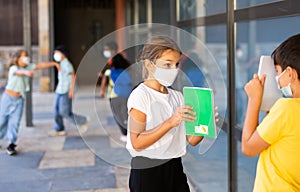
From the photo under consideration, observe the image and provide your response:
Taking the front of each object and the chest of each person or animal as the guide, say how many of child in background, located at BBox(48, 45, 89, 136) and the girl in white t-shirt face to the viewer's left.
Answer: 1

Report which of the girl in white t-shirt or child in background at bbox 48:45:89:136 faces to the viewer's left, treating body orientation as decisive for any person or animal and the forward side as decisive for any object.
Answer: the child in background

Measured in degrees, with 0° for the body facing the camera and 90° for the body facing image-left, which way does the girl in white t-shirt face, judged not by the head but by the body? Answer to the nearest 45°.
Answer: approximately 315°

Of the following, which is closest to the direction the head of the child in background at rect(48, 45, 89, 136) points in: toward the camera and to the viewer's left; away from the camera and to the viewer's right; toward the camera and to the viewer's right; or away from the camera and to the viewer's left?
toward the camera and to the viewer's left

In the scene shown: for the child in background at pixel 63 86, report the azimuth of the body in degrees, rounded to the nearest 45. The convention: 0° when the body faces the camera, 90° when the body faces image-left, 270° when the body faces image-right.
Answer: approximately 90°

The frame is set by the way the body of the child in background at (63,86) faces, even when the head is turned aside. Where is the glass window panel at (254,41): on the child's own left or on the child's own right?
on the child's own left

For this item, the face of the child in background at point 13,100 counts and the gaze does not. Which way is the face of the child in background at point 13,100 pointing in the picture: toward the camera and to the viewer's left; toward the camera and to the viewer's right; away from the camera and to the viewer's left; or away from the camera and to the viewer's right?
toward the camera and to the viewer's right

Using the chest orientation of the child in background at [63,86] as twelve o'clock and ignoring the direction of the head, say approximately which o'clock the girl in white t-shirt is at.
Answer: The girl in white t-shirt is roughly at 9 o'clock from the child in background.

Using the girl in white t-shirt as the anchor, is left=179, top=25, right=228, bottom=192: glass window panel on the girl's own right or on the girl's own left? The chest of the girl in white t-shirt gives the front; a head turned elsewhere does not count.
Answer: on the girl's own left

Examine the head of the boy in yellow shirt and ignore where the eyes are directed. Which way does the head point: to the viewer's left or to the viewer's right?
to the viewer's left

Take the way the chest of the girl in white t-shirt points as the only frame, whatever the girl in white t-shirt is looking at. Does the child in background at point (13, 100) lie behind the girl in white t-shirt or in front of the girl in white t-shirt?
behind
